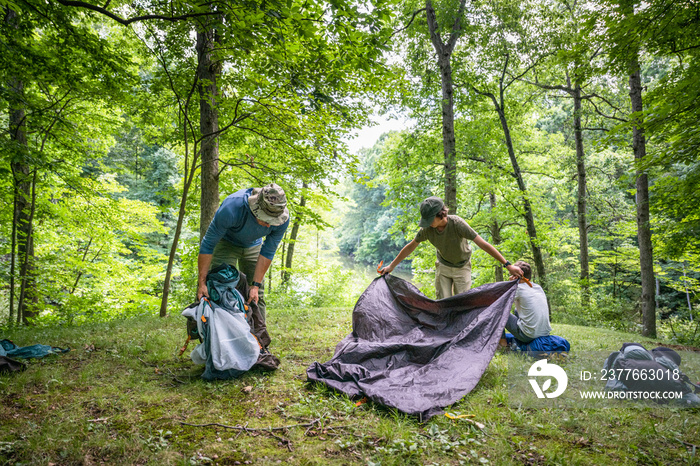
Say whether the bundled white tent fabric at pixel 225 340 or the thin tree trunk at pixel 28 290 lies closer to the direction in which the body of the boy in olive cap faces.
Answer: the bundled white tent fabric

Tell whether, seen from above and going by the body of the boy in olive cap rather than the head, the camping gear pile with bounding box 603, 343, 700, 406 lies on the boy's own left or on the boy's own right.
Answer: on the boy's own left

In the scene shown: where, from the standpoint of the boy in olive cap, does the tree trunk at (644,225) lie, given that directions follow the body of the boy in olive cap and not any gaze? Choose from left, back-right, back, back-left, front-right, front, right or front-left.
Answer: back-left

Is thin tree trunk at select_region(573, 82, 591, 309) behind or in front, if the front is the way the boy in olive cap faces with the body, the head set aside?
behind

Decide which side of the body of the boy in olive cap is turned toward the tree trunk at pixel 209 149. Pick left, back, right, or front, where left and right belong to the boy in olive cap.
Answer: right

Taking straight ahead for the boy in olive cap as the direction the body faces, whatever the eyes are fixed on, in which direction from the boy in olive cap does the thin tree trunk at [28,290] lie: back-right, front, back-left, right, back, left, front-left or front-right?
right

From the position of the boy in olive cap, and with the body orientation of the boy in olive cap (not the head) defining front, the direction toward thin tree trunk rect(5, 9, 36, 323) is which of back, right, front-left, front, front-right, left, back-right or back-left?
right

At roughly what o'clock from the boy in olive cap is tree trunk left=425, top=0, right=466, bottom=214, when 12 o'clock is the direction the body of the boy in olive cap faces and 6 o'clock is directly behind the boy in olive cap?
The tree trunk is roughly at 6 o'clock from the boy in olive cap.

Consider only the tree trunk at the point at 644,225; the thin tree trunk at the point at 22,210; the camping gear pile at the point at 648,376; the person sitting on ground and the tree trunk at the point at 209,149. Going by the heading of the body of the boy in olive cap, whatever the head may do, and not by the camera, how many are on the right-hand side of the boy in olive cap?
2

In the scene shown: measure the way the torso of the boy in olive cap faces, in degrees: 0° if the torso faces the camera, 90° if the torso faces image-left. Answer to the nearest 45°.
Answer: approximately 0°
